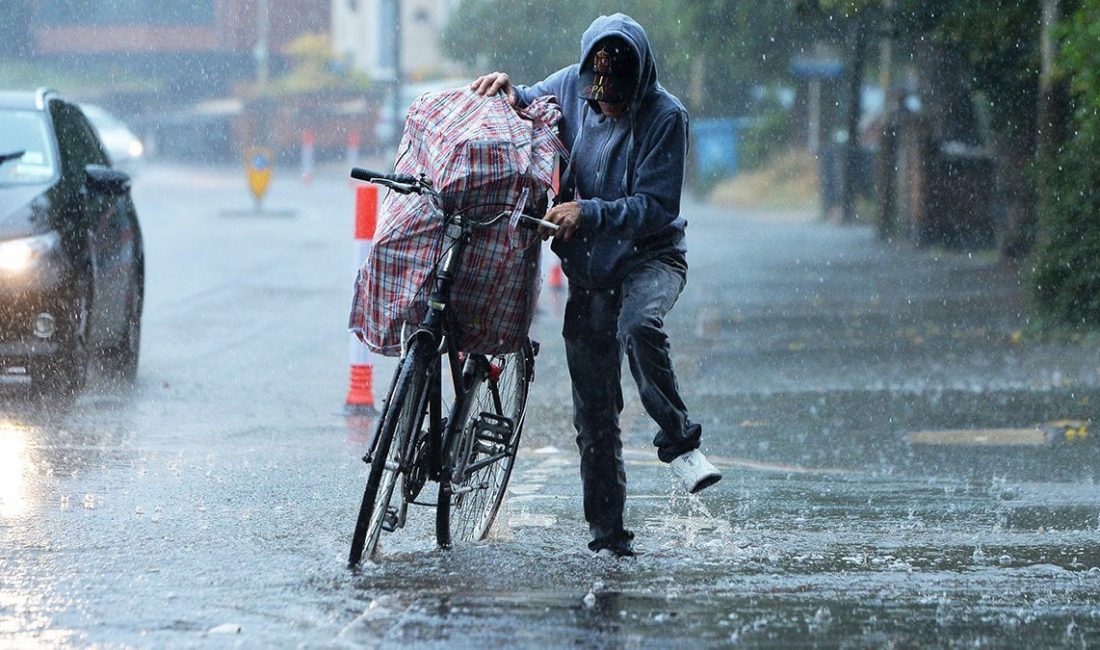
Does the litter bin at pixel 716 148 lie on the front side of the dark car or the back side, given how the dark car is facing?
on the back side

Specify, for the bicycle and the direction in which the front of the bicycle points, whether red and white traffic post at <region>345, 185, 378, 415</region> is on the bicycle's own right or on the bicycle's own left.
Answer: on the bicycle's own right

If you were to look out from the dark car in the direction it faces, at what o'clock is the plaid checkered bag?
The plaid checkered bag is roughly at 10 o'clock from the dark car.

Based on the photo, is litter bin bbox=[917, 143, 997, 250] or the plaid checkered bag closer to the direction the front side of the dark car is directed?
the plaid checkered bag

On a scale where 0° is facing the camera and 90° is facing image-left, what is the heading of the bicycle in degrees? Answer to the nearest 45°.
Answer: approximately 45°

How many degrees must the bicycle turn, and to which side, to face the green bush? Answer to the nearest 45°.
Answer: approximately 180°

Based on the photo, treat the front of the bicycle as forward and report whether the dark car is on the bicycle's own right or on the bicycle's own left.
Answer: on the bicycle's own right

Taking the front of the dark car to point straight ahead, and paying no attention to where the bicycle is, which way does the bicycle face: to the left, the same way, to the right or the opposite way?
the same way

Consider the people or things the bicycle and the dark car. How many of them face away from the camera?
0

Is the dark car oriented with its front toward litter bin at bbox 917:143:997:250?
no

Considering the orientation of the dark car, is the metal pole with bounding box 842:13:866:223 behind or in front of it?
behind

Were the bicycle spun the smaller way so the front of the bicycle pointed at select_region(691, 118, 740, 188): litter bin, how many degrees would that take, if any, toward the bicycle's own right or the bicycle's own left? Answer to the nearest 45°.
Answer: approximately 135° to the bicycle's own right

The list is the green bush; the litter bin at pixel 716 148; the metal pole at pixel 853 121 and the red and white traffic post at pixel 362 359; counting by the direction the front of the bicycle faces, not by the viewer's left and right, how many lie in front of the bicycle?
0

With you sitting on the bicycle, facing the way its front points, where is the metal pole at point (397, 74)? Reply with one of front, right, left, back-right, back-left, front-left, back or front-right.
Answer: back-right

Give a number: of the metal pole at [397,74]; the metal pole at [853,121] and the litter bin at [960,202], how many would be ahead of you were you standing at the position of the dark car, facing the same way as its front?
0

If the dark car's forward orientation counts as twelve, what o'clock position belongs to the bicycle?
The bicycle is roughly at 10 o'clock from the dark car.

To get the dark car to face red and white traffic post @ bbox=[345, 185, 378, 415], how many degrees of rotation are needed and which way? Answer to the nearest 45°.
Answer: approximately 90° to its left

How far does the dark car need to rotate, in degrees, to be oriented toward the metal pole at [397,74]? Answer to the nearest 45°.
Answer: approximately 135° to its right

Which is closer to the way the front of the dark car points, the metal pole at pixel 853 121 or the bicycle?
the bicycle
